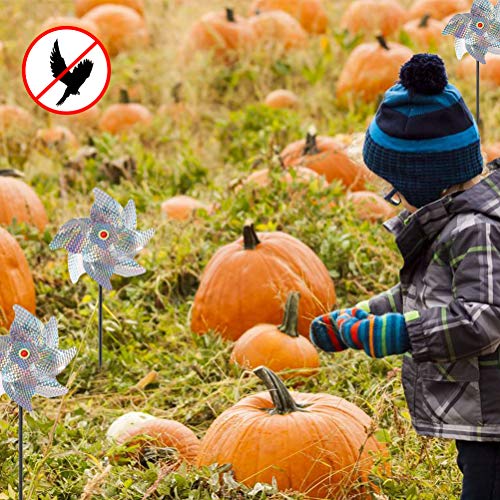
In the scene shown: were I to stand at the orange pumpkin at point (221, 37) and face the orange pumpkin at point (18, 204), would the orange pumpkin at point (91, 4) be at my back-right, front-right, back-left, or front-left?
back-right

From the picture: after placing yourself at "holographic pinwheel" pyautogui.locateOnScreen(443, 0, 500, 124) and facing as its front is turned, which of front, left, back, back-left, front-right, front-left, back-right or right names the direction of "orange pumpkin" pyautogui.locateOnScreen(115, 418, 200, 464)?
front-right

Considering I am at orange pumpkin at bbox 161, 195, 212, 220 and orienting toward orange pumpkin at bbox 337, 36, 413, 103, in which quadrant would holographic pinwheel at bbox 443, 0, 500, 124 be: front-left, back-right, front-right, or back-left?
front-right

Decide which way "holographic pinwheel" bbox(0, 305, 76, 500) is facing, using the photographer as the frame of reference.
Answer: facing the viewer

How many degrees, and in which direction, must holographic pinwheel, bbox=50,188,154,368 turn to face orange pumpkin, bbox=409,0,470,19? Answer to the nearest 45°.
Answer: approximately 135° to its left

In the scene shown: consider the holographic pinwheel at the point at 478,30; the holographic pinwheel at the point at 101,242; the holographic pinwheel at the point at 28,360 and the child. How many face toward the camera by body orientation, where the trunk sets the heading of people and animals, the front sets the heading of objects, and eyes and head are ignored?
3

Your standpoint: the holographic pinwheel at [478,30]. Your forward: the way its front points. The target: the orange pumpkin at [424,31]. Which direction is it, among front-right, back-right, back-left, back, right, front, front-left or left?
back

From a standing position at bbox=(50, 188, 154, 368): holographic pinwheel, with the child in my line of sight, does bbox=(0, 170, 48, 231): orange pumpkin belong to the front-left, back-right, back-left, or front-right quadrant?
back-left

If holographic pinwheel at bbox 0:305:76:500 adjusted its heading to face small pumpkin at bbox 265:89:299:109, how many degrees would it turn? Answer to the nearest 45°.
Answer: approximately 135° to its left

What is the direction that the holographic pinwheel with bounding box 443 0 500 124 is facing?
toward the camera

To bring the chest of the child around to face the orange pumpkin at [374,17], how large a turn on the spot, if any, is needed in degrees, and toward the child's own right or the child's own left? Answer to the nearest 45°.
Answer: approximately 90° to the child's own right

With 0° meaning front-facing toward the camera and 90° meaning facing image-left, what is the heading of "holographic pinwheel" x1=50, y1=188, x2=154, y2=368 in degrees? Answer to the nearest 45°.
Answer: approximately 0°

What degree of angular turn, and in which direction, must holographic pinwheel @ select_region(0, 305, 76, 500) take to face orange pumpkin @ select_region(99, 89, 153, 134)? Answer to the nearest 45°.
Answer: approximately 180°

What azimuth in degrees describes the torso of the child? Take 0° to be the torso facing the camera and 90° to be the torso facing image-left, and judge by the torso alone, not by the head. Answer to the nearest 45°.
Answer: approximately 90°

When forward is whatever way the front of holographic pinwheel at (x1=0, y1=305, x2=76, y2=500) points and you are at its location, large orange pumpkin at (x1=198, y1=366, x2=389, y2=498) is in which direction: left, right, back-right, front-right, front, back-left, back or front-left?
left
